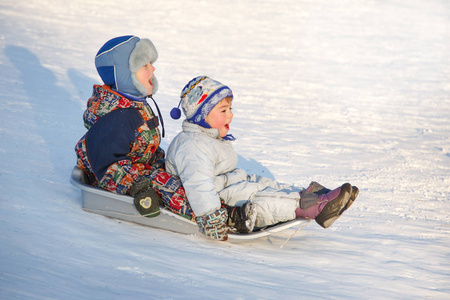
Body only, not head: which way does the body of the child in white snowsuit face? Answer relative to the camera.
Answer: to the viewer's right

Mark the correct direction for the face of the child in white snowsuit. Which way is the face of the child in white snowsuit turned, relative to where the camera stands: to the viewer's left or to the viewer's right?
to the viewer's right
